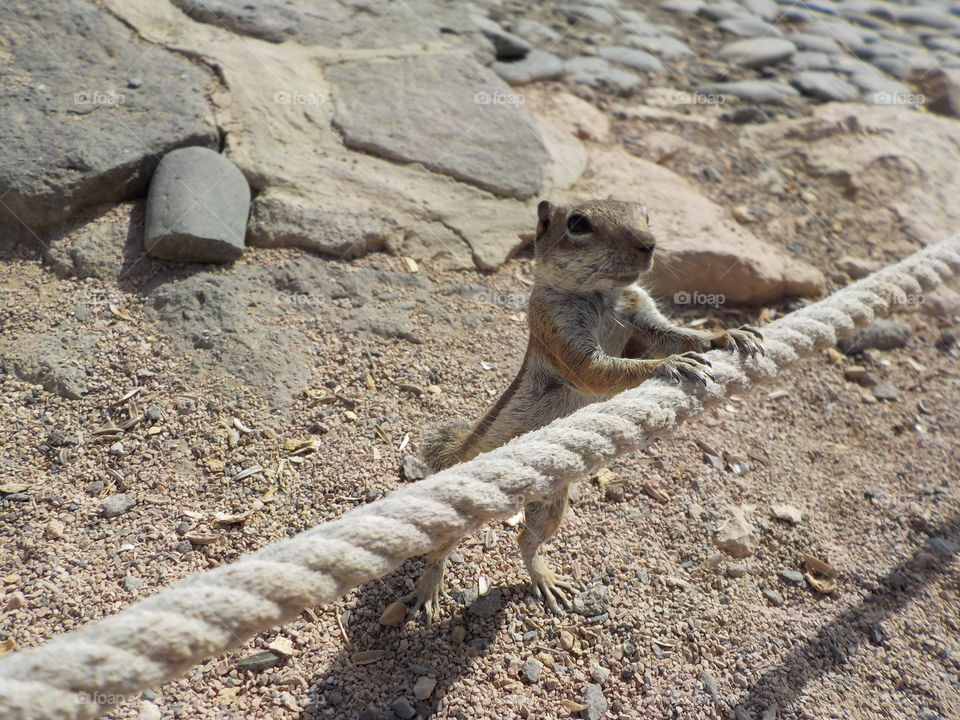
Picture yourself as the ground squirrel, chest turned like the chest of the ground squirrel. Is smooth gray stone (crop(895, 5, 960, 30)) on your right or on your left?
on your left

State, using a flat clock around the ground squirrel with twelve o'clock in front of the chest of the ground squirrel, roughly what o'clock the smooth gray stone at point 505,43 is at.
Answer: The smooth gray stone is roughly at 7 o'clock from the ground squirrel.

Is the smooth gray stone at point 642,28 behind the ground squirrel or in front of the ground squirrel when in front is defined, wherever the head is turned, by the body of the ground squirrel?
behind

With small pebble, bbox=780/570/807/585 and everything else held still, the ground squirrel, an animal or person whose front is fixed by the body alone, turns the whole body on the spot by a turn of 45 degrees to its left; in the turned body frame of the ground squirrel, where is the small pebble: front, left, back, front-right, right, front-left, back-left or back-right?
front

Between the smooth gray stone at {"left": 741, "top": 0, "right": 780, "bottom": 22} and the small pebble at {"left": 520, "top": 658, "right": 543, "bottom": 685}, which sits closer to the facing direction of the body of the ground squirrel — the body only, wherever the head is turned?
the small pebble

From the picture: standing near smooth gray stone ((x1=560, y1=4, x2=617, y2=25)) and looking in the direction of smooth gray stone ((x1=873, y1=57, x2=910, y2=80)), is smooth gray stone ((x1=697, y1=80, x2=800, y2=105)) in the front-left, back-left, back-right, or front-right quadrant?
front-right

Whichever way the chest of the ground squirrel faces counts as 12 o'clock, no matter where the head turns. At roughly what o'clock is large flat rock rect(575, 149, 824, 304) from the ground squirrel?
The large flat rock is roughly at 8 o'clock from the ground squirrel.

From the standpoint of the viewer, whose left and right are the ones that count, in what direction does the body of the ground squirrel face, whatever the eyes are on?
facing the viewer and to the right of the viewer

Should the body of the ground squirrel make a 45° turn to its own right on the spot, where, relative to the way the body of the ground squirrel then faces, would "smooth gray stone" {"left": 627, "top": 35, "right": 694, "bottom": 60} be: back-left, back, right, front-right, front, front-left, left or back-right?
back

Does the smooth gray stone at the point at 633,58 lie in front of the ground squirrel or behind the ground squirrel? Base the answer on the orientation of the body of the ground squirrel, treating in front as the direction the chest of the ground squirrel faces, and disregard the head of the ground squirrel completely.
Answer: behind

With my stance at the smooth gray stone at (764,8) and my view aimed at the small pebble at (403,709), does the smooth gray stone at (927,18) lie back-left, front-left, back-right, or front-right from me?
back-left

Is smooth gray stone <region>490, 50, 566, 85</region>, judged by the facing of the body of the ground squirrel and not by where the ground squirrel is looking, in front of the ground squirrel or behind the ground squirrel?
behind

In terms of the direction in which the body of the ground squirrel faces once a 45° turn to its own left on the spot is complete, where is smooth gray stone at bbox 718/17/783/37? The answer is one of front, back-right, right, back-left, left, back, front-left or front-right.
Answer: left

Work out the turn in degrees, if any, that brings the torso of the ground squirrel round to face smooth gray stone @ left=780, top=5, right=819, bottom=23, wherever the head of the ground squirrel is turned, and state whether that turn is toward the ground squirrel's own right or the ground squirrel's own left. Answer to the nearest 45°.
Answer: approximately 135° to the ground squirrel's own left

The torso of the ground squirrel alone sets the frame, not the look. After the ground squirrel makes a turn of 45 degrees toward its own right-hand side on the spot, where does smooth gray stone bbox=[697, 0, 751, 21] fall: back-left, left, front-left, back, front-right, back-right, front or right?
back

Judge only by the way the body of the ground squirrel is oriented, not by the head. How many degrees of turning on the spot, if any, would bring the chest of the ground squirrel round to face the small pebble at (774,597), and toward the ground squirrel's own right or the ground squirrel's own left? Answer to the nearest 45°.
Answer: approximately 45° to the ground squirrel's own left

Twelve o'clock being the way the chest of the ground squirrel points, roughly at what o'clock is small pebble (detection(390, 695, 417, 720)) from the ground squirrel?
The small pebble is roughly at 2 o'clock from the ground squirrel.

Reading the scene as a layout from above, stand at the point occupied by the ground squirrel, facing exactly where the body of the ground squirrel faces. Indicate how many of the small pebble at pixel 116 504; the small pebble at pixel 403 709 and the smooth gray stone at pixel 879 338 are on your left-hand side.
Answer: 1
